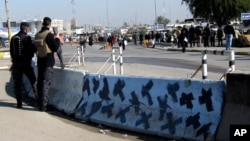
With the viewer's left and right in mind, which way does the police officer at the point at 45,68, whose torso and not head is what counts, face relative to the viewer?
facing away from the viewer and to the right of the viewer

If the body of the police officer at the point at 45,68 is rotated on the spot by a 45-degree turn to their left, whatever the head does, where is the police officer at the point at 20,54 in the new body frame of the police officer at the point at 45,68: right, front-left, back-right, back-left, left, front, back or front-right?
front-left

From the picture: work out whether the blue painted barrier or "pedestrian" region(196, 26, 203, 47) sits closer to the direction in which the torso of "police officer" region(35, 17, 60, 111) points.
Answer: the pedestrian

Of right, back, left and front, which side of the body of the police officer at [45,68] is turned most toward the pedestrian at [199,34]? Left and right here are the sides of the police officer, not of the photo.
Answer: front
